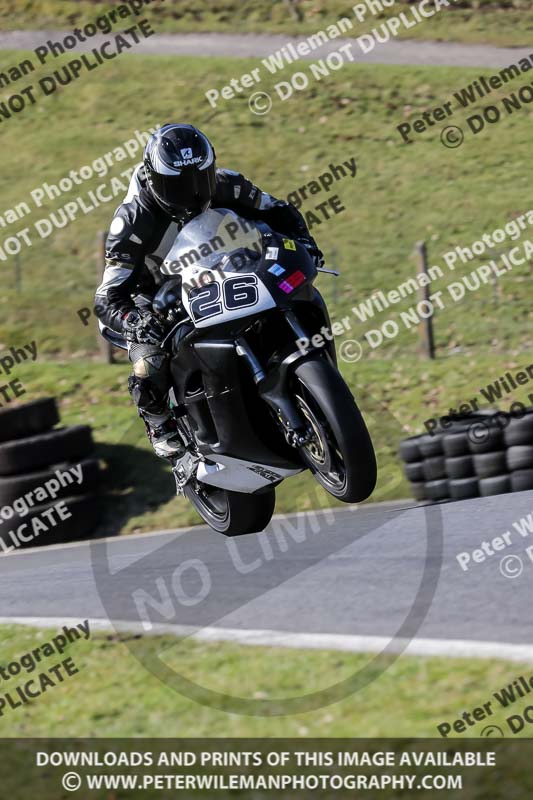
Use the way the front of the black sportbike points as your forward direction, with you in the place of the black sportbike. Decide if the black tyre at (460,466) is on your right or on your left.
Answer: on your left

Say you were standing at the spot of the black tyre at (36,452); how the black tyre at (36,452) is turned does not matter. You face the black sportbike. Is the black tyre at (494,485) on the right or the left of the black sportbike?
left

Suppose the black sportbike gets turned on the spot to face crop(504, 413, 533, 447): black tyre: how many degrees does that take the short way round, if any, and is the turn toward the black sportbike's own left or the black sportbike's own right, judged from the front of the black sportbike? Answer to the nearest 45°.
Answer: approximately 90° to the black sportbike's own left

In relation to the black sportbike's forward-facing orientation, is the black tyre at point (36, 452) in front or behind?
behind

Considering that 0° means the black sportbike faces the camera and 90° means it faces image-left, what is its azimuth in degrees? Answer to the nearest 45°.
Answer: approximately 315°

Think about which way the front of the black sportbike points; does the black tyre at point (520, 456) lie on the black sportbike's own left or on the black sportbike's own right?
on the black sportbike's own left

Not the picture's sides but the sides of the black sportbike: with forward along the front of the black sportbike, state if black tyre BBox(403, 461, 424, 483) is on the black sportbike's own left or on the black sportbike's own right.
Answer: on the black sportbike's own left

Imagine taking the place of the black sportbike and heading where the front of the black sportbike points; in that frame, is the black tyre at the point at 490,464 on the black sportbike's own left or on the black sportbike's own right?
on the black sportbike's own left

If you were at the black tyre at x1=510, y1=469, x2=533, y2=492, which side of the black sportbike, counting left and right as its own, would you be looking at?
left

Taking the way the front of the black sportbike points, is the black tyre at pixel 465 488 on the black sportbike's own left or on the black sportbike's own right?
on the black sportbike's own left
